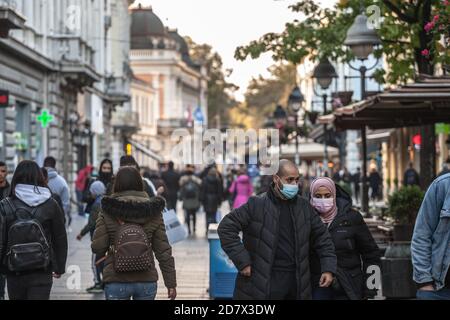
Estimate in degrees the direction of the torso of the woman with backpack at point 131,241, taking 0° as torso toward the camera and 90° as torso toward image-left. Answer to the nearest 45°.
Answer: approximately 180°

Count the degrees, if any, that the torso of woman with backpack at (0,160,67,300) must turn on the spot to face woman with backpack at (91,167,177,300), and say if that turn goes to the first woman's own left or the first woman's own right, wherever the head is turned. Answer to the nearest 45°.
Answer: approximately 135° to the first woman's own right

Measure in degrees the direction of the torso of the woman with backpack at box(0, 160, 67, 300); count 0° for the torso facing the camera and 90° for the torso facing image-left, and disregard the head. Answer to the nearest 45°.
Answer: approximately 180°

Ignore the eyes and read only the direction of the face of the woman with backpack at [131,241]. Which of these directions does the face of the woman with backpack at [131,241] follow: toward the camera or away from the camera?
away from the camera
